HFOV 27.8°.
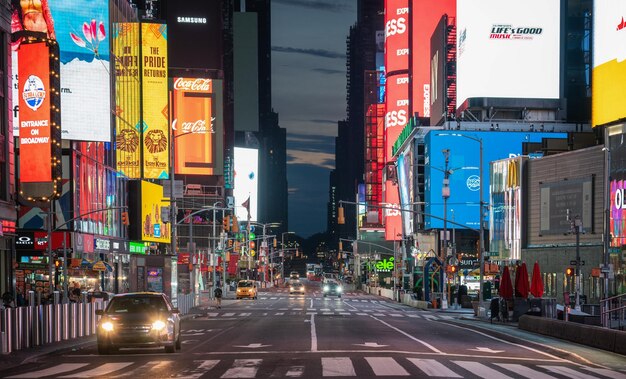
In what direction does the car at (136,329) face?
toward the camera

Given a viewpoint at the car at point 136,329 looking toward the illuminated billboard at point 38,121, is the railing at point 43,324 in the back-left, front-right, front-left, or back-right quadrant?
front-left

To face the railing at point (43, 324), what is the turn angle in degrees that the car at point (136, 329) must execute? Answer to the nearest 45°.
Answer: approximately 135° to its right

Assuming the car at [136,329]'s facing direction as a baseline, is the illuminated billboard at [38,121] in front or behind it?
behind
